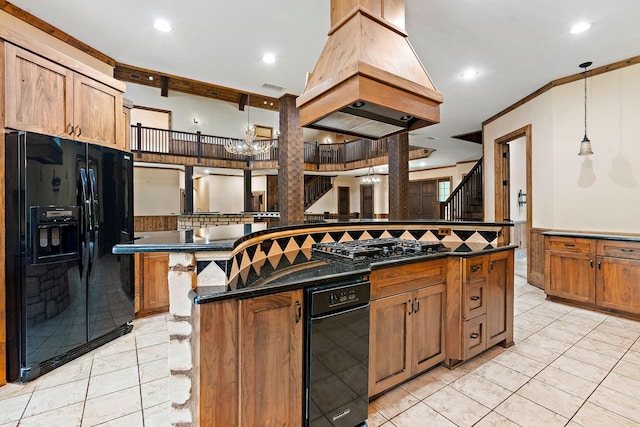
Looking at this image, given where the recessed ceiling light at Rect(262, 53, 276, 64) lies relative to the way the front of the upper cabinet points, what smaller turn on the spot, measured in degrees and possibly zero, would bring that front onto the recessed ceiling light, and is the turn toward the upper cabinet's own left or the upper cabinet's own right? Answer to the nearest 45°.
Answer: approximately 45° to the upper cabinet's own left

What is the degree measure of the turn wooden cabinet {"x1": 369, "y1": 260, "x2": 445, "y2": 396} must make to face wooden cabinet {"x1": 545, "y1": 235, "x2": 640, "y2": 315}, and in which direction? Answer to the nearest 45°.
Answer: approximately 90° to its left

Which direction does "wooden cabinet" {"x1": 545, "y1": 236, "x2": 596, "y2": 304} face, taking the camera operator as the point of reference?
facing the viewer and to the left of the viewer

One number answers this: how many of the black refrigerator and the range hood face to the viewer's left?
0

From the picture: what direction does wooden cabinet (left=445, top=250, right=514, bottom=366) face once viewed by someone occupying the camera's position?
facing the viewer and to the right of the viewer

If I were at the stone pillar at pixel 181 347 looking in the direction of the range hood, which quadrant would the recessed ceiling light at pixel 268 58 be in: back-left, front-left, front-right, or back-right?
front-left

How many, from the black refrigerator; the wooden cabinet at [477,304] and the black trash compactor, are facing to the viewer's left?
0

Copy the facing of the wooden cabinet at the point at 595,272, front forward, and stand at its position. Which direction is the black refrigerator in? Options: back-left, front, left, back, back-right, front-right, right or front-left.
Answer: front

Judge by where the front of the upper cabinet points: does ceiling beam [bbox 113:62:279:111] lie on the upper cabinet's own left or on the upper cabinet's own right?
on the upper cabinet's own left

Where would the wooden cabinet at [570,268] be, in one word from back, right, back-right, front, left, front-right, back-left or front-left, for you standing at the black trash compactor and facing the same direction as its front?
left

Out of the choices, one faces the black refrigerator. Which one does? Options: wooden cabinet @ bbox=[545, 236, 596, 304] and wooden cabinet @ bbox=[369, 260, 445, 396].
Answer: wooden cabinet @ bbox=[545, 236, 596, 304]

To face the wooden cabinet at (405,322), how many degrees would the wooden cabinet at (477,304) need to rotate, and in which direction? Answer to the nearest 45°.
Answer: approximately 90° to its right

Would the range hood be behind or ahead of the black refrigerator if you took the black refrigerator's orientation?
ahead

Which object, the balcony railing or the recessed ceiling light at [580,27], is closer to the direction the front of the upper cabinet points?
the recessed ceiling light
